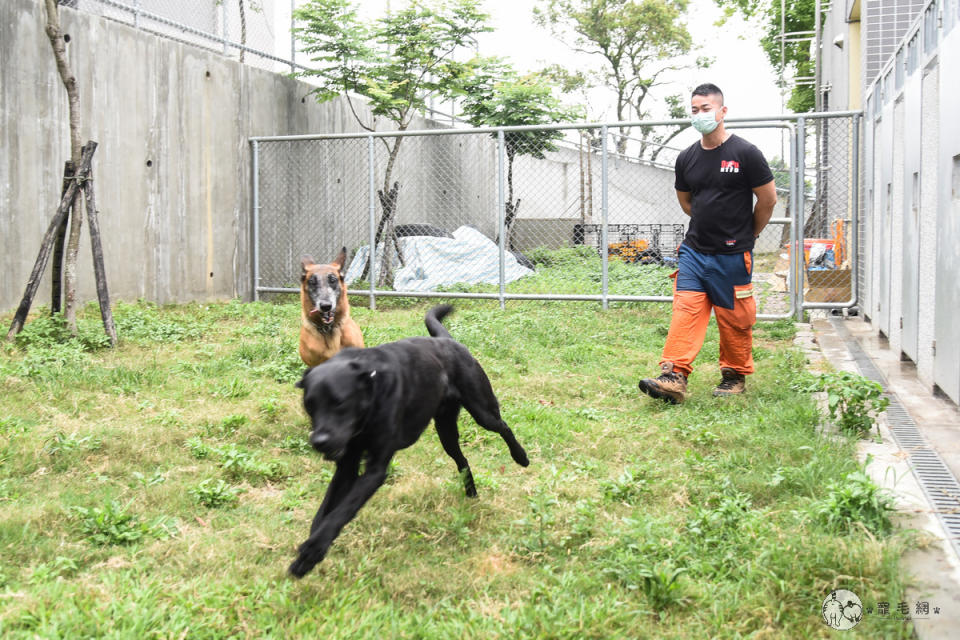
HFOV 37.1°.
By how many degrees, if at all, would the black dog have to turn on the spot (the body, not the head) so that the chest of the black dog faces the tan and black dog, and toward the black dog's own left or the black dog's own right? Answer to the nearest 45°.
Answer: approximately 135° to the black dog's own right

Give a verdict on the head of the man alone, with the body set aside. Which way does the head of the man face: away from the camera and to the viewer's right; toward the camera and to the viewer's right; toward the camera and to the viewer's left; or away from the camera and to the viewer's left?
toward the camera and to the viewer's left

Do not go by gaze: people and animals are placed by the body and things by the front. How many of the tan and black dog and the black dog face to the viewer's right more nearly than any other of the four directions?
0

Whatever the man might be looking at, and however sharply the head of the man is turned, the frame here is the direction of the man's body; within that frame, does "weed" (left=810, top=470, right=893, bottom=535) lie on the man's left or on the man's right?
on the man's left

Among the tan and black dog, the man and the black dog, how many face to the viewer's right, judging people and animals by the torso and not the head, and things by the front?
0

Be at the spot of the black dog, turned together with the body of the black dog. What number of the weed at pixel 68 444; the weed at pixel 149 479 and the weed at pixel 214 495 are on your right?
3

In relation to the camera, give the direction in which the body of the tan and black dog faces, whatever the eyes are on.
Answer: toward the camera

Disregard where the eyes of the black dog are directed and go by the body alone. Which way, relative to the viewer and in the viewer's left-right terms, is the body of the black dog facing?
facing the viewer and to the left of the viewer

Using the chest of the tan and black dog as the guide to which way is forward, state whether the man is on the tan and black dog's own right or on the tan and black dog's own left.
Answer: on the tan and black dog's own left

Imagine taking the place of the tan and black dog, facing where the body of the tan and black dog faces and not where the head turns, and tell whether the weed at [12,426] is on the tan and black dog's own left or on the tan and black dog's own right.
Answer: on the tan and black dog's own right

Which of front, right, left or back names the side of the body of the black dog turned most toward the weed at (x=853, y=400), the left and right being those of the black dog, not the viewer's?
back
